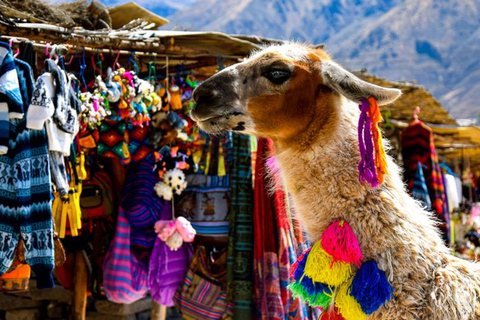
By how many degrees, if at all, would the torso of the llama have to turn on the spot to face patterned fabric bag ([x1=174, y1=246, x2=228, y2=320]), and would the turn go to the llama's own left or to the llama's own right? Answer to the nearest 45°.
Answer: approximately 45° to the llama's own right

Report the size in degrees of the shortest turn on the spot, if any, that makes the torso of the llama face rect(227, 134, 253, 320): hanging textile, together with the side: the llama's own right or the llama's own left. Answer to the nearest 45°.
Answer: approximately 45° to the llama's own right

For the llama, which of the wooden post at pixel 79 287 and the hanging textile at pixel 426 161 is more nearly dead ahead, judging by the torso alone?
the wooden post

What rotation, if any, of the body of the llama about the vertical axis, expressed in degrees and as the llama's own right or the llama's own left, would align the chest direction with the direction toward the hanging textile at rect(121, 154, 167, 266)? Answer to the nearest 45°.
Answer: approximately 45° to the llama's own right

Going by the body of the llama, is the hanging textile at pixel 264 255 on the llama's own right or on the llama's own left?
on the llama's own right

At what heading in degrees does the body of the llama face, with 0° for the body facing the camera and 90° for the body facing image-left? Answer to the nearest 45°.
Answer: approximately 90°

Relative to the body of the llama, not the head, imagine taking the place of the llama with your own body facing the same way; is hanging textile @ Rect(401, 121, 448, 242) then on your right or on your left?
on your right

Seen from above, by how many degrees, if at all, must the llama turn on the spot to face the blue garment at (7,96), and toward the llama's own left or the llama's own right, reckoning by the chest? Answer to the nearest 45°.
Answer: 0° — it already faces it
